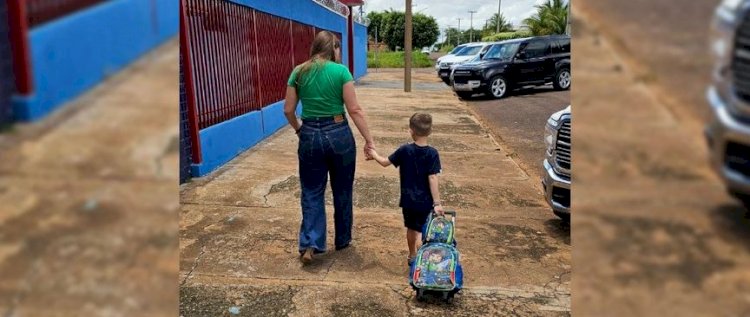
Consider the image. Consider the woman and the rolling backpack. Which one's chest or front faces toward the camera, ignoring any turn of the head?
the rolling backpack

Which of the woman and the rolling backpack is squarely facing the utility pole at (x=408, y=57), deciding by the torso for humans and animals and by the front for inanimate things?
the woman

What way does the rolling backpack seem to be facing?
toward the camera

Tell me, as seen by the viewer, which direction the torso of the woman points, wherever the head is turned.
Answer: away from the camera

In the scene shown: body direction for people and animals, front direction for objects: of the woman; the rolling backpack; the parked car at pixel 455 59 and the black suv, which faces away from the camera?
the woman

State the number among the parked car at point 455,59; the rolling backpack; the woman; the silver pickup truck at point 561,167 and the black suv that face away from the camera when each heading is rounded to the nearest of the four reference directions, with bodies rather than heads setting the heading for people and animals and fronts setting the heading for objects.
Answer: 1

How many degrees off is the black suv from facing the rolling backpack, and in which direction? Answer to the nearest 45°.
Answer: approximately 45° to its left

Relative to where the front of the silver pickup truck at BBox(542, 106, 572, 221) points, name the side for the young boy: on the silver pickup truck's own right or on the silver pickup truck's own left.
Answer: on the silver pickup truck's own right
